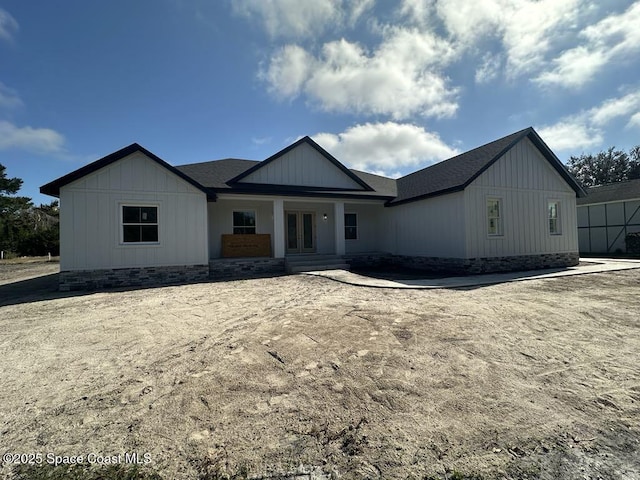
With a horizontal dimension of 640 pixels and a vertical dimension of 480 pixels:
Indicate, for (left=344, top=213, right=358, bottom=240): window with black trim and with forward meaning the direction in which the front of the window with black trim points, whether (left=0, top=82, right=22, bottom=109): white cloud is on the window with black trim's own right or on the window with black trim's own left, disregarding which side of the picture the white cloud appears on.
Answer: on the window with black trim's own right

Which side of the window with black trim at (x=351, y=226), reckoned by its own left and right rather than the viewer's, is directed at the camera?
front
